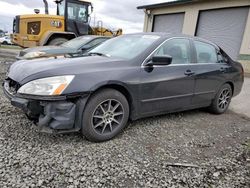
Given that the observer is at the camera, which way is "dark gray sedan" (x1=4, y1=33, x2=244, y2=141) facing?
facing the viewer and to the left of the viewer

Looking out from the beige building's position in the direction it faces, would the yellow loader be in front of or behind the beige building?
in front

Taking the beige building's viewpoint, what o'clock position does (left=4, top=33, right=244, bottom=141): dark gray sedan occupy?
The dark gray sedan is roughly at 11 o'clock from the beige building.

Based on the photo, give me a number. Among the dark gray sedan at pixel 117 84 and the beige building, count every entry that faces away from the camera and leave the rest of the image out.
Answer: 0

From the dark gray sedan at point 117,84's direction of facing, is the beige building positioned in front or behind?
behind

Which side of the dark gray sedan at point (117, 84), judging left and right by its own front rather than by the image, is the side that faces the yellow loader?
right

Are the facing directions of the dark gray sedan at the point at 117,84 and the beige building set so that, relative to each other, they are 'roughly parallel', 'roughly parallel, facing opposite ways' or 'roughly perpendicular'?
roughly parallel

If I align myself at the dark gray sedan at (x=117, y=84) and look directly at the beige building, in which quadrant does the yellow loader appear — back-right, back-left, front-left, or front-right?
front-left
